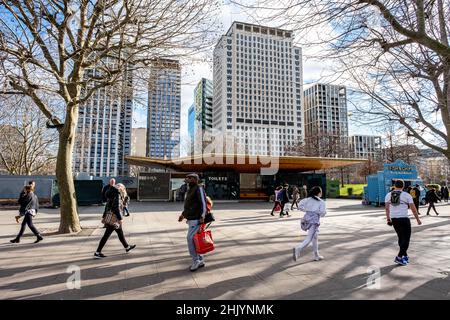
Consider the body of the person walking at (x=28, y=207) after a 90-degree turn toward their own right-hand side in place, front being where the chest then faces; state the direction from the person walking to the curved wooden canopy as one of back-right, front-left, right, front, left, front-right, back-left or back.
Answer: front-right

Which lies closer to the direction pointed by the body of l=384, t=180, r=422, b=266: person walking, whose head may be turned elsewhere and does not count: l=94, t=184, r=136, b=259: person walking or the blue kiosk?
the blue kiosk

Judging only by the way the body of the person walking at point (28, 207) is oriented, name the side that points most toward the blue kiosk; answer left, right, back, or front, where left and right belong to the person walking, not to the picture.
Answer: back

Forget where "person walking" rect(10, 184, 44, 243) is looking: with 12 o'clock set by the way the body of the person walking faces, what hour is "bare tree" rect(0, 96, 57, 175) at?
The bare tree is roughly at 3 o'clock from the person walking.

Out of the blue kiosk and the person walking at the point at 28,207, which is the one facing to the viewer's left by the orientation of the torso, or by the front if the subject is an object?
the person walking

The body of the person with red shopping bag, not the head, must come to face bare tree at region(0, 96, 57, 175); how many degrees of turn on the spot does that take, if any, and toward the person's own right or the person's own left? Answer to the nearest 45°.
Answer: approximately 90° to the person's own right

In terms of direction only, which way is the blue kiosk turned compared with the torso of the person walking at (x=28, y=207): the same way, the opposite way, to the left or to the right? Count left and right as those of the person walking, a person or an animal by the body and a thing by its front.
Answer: to the left

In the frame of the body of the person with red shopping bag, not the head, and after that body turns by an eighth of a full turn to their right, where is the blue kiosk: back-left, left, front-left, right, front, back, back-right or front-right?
back-right

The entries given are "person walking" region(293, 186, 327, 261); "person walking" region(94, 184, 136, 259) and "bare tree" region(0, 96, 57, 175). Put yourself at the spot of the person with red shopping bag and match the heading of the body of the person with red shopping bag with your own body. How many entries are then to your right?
2

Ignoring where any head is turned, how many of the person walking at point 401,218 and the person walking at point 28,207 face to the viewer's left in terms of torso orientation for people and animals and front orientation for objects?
1

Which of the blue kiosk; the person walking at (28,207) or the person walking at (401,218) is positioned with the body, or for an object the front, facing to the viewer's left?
the person walking at (28,207)

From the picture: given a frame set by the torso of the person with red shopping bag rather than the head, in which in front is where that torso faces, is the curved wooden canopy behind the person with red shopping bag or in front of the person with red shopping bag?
behind

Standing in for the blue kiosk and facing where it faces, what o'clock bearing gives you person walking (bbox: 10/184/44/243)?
The person walking is roughly at 2 o'clock from the blue kiosk.

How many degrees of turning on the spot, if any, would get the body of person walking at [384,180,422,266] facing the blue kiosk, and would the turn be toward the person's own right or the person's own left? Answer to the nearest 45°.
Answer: approximately 45° to the person's own left

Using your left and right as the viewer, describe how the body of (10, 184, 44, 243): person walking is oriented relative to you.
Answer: facing to the left of the viewer
